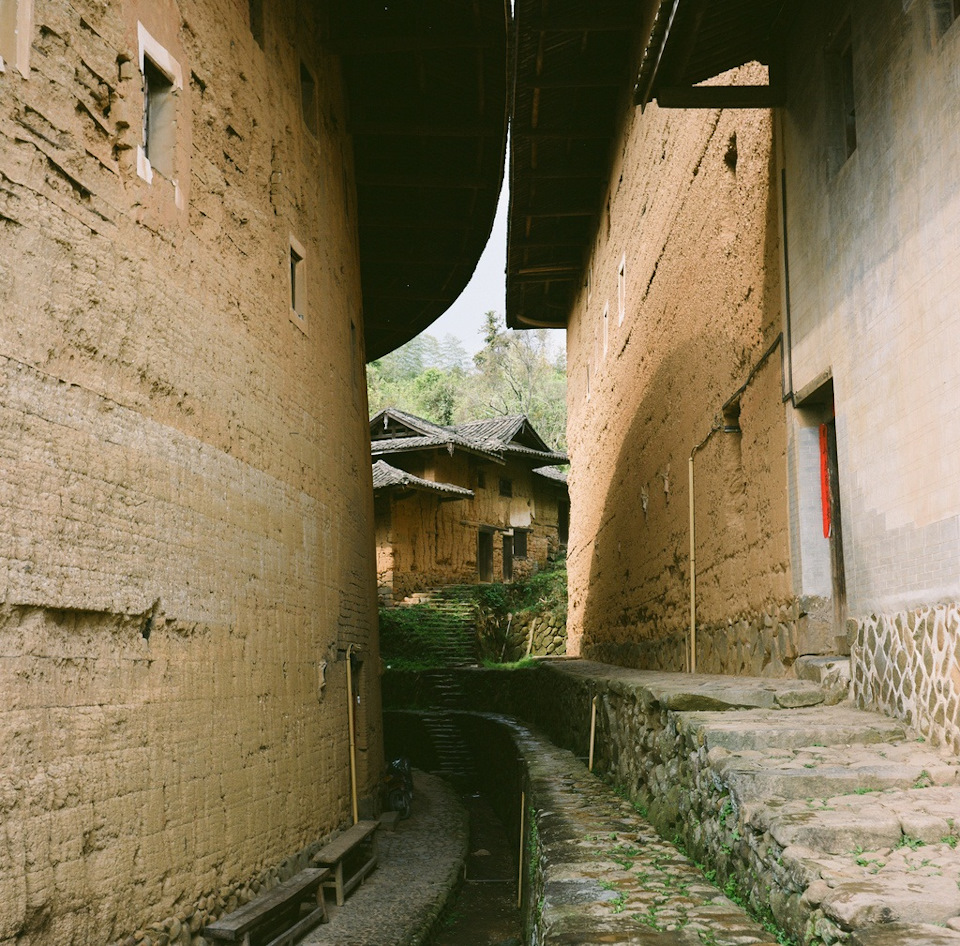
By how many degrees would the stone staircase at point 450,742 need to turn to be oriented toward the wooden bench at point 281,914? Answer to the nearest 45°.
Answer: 0° — it already faces it

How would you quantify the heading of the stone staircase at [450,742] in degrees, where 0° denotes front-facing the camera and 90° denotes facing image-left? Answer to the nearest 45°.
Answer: approximately 0°

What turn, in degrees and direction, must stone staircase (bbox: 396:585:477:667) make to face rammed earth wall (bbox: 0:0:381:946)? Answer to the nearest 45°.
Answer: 0° — it already faces it

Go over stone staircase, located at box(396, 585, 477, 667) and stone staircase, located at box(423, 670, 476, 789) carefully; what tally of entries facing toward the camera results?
2
